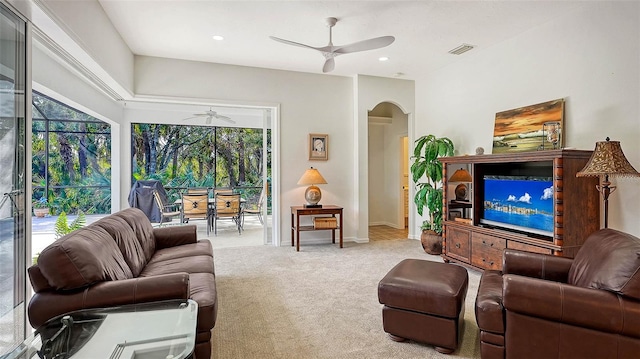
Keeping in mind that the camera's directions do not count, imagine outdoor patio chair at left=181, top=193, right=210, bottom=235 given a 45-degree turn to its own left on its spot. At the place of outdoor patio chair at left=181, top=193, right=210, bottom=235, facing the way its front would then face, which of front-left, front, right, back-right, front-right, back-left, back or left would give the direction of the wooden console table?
back

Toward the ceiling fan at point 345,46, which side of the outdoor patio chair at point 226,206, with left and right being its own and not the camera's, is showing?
back

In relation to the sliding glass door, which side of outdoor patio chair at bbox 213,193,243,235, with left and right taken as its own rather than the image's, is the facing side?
back

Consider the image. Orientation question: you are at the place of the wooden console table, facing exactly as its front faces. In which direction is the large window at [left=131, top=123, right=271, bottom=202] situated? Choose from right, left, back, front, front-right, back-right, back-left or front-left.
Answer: back-right

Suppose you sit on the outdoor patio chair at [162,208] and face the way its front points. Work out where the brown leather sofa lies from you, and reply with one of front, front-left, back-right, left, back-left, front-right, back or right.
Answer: right

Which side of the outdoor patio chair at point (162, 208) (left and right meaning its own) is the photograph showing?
right

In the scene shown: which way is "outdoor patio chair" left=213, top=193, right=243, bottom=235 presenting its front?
away from the camera

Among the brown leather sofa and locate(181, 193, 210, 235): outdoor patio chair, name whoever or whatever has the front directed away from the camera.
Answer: the outdoor patio chair

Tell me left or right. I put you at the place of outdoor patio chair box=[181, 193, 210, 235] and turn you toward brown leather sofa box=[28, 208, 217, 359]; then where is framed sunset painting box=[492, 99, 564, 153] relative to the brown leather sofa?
left

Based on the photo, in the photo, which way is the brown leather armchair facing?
to the viewer's left

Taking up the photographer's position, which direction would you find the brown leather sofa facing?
facing to the right of the viewer

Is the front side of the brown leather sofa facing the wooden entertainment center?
yes
